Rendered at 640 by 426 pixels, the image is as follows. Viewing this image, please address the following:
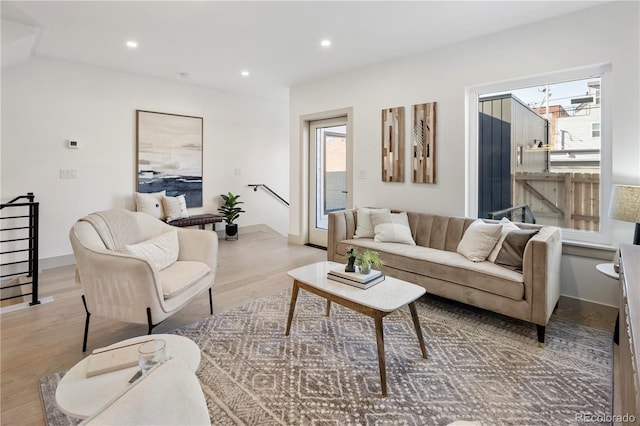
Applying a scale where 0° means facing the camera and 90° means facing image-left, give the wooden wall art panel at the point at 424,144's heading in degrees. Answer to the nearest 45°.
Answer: approximately 45°

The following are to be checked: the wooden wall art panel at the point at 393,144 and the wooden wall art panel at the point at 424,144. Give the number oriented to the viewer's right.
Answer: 0

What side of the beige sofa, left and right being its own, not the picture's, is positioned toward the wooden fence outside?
back

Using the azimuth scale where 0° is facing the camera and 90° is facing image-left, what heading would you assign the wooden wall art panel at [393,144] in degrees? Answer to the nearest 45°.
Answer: approximately 45°

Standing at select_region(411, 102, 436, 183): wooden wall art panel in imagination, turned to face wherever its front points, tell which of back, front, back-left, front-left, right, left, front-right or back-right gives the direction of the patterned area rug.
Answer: front-left

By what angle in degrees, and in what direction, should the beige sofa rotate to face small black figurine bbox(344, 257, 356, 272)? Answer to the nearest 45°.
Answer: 0° — it already faces it

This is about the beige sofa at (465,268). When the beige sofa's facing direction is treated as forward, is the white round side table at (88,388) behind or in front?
in front

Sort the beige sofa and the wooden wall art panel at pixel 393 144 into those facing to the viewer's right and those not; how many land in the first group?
0

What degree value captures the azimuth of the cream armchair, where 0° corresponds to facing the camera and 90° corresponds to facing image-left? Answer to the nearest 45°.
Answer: approximately 315°
